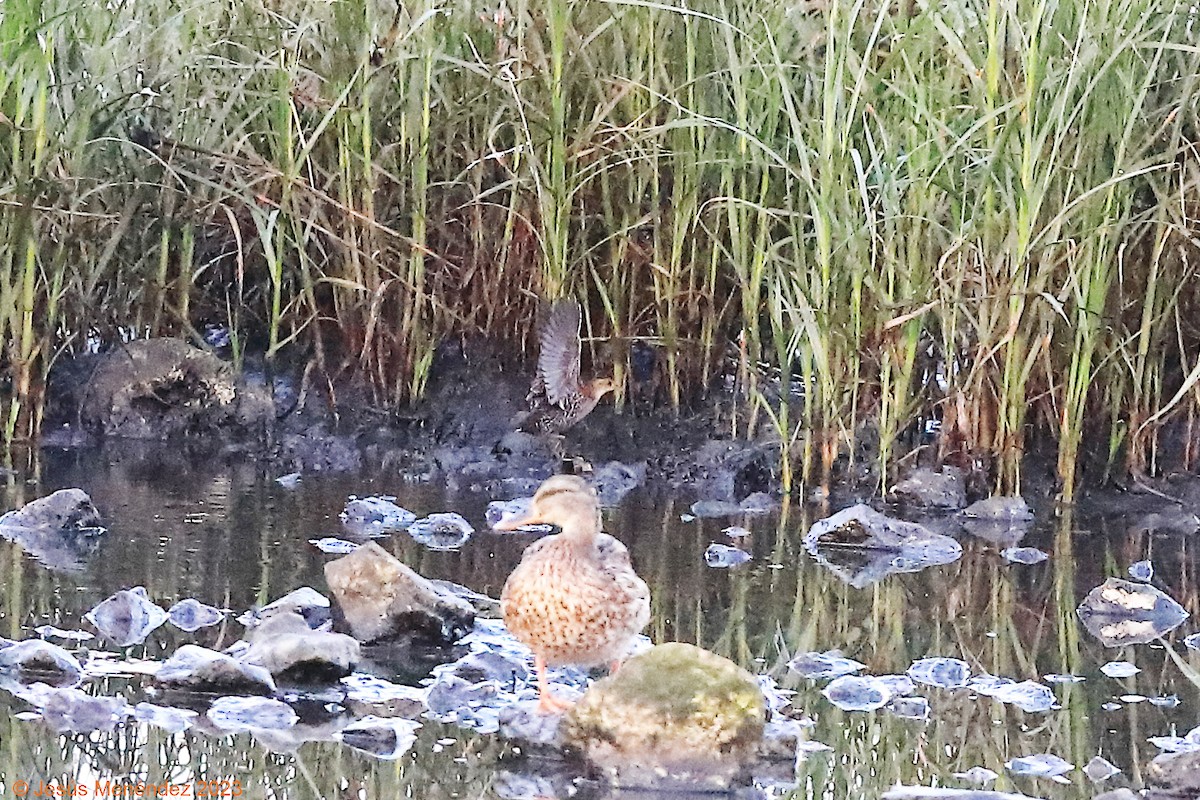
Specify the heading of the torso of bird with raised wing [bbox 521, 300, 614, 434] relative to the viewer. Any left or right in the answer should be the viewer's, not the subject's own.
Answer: facing to the right of the viewer

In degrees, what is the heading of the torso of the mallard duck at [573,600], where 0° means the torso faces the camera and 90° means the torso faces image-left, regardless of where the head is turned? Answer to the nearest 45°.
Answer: approximately 0°

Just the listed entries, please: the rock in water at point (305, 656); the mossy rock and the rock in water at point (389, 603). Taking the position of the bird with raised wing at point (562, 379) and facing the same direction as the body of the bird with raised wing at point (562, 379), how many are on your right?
3

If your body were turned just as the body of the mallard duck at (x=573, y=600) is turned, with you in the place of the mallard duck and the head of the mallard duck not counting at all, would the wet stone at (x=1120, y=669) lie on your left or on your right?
on your left

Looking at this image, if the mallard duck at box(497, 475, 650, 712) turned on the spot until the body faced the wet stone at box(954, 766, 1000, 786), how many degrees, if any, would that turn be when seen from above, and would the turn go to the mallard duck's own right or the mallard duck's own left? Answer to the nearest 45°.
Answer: approximately 45° to the mallard duck's own left

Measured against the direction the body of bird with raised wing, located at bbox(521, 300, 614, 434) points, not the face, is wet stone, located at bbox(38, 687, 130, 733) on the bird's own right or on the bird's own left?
on the bird's own right

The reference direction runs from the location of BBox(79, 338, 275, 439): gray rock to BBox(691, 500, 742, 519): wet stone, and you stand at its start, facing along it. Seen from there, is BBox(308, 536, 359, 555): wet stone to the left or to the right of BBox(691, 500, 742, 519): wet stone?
right

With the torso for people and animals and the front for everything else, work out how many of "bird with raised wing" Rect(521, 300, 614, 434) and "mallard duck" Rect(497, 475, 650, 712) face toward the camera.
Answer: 1

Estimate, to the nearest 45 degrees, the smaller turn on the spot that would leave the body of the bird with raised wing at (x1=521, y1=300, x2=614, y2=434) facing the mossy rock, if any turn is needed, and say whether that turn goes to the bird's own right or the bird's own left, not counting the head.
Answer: approximately 90° to the bird's own right

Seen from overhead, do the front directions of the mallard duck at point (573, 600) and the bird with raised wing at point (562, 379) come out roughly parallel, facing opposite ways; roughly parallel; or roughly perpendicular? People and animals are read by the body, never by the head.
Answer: roughly perpendicular
